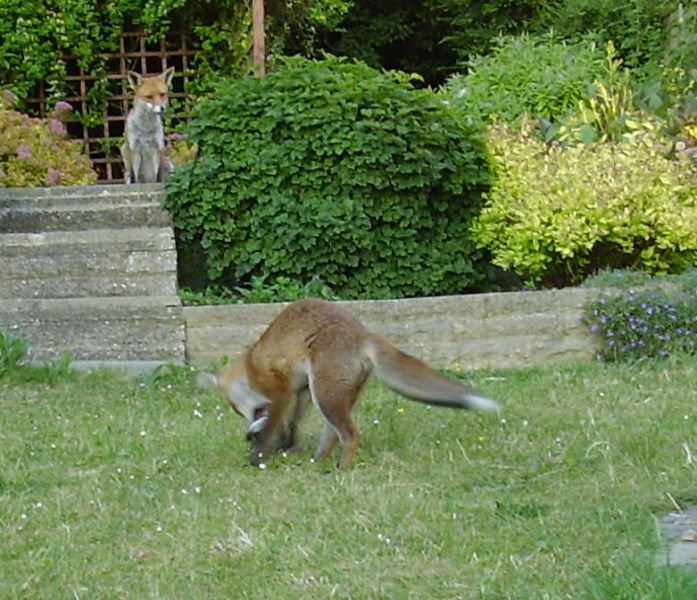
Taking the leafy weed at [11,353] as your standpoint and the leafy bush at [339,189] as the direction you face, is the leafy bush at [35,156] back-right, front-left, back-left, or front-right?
front-left

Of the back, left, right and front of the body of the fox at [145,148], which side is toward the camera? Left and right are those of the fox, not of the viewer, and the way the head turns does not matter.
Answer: front

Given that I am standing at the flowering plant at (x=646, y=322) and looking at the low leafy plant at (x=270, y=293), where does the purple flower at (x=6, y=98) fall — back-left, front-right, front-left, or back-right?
front-right

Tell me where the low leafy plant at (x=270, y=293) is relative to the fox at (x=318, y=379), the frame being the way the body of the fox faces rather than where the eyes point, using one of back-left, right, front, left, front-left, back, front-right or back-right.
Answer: right

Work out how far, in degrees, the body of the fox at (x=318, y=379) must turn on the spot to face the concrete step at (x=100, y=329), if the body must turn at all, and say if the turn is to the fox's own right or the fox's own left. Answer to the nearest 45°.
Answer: approximately 45° to the fox's own right

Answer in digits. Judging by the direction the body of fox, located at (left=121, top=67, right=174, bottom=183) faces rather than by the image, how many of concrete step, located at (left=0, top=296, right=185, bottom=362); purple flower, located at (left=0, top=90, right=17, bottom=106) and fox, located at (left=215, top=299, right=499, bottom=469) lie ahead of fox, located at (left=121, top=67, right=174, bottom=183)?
2

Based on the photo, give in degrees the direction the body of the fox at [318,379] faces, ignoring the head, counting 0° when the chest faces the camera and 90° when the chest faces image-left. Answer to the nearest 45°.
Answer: approximately 90°

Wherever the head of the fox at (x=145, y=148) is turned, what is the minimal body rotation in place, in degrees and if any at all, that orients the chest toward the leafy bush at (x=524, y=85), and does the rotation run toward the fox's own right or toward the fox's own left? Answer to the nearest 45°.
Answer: approximately 90° to the fox's own left

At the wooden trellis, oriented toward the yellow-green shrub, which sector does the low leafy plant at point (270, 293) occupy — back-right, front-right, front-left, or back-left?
front-right

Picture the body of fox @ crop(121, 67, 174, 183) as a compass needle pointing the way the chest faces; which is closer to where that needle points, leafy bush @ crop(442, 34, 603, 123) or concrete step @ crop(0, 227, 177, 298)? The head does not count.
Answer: the concrete step

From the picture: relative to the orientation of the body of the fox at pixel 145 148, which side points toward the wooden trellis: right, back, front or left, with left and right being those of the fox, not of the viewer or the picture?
back

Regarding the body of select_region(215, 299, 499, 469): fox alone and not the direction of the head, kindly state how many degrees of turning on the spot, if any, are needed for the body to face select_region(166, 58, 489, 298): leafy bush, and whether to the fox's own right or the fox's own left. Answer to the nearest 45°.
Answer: approximately 90° to the fox's own right

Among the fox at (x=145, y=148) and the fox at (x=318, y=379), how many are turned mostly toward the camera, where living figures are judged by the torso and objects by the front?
1

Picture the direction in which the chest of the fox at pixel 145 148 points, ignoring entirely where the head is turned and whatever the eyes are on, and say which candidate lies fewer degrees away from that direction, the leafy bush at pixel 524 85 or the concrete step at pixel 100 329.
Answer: the concrete step

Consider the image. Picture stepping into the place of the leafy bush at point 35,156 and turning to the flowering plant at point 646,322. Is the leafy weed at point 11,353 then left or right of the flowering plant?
right

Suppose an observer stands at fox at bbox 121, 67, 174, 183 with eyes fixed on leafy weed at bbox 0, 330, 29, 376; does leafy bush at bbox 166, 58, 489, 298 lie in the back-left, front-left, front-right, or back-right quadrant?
front-left

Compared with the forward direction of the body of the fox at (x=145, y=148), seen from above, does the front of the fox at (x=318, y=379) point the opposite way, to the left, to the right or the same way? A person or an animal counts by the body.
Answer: to the right
